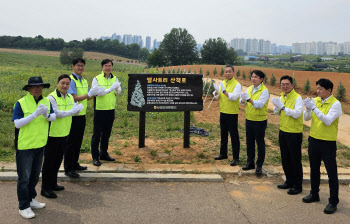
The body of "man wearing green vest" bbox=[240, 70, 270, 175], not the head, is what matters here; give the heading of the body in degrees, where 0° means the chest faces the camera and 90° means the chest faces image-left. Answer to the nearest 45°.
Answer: approximately 45°

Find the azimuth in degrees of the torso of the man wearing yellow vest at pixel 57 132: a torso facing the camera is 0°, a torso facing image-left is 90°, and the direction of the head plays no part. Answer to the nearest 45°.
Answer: approximately 315°

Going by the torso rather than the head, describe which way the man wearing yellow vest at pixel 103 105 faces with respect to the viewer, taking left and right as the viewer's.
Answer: facing the viewer and to the right of the viewer

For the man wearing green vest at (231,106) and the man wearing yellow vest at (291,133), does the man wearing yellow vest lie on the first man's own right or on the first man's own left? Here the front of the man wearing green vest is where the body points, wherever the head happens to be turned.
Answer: on the first man's own left

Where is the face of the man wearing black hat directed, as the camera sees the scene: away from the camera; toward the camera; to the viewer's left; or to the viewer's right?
toward the camera

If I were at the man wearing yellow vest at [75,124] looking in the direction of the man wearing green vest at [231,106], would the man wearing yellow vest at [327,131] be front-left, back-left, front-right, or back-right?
front-right

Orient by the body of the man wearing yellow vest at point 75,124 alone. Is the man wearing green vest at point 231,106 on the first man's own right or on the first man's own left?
on the first man's own left

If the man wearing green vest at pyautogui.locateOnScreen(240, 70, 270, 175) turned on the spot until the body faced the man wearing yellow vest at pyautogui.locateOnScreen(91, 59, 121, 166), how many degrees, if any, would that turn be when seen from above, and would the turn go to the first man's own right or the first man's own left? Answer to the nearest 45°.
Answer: approximately 45° to the first man's own right

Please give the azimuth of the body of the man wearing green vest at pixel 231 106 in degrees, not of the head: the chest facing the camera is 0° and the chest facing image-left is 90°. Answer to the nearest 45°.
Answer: approximately 45°

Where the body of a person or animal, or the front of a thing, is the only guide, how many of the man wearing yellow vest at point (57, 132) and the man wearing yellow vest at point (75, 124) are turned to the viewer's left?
0

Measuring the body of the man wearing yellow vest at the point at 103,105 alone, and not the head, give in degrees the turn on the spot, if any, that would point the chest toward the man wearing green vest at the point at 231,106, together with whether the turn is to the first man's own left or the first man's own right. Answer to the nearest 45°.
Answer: approximately 45° to the first man's own left

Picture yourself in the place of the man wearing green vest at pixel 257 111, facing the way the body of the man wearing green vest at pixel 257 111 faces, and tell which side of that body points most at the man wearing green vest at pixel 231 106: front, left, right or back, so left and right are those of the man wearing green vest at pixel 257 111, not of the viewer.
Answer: right

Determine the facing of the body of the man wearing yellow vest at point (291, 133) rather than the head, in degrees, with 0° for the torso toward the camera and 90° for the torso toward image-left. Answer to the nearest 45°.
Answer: approximately 45°

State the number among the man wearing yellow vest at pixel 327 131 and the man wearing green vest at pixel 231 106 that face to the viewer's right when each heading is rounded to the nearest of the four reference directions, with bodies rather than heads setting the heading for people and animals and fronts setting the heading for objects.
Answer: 0
